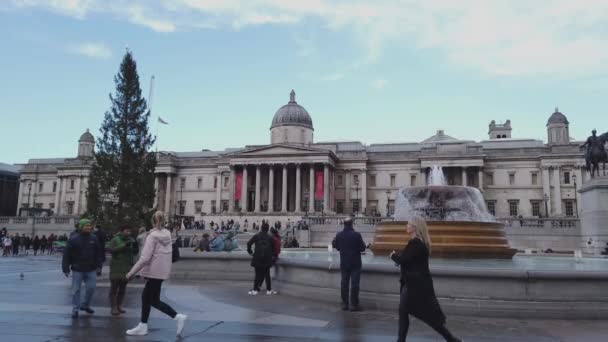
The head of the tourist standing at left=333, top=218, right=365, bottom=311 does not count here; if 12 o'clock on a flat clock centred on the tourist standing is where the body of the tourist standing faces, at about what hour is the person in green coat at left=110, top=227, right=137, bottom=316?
The person in green coat is roughly at 9 o'clock from the tourist standing.

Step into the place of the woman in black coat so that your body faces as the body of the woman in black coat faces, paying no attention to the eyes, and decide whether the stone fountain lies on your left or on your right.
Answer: on your right

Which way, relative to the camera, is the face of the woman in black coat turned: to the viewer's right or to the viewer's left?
to the viewer's left

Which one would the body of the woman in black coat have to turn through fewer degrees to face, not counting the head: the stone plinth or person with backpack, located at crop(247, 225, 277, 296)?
the person with backpack

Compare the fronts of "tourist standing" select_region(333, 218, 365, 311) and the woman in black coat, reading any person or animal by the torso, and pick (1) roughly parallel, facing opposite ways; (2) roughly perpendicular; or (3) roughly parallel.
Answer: roughly perpendicular

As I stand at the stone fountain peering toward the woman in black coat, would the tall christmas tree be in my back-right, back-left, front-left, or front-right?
back-right

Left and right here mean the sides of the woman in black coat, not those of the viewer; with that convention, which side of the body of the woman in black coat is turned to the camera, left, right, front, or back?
left

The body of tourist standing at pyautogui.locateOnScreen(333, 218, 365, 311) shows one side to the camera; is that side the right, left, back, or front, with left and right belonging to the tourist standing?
back

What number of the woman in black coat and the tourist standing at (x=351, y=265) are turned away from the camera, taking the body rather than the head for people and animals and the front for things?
1

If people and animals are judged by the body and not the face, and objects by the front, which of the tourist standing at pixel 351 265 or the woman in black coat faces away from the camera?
the tourist standing

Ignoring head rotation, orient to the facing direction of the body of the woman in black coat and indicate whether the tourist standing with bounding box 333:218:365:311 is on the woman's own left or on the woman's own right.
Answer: on the woman's own right
